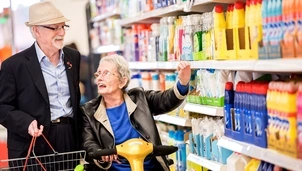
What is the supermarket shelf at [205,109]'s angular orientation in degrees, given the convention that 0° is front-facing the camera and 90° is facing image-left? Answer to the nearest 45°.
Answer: approximately 45°

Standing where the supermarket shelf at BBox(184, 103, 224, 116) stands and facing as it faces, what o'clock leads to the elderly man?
The elderly man is roughly at 1 o'clock from the supermarket shelf.

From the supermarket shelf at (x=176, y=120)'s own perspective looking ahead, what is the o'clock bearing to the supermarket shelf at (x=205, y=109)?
the supermarket shelf at (x=205, y=109) is roughly at 10 o'clock from the supermarket shelf at (x=176, y=120).

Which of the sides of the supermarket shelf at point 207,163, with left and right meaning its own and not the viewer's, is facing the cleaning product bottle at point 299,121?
left

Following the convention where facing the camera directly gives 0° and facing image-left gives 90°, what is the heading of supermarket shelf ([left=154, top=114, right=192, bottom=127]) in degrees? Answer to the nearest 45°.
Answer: approximately 45°
